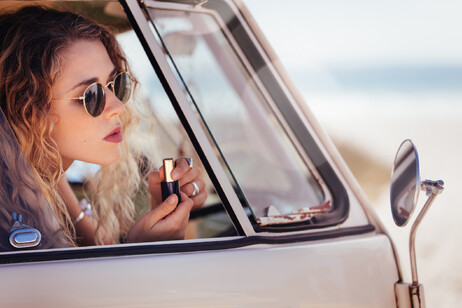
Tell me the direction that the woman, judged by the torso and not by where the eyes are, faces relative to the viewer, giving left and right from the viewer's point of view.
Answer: facing the viewer and to the right of the viewer

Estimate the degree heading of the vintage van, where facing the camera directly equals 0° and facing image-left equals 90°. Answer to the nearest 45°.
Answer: approximately 270°
